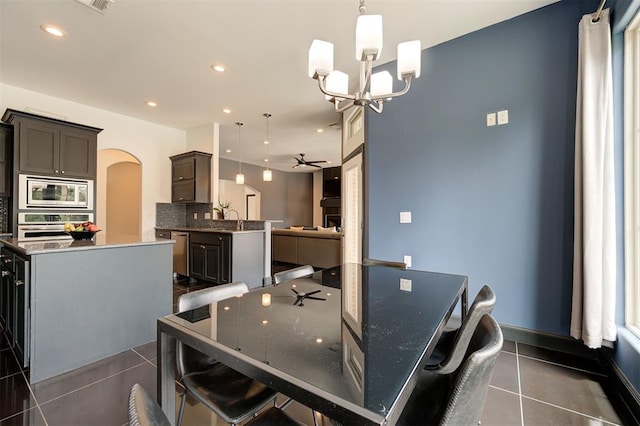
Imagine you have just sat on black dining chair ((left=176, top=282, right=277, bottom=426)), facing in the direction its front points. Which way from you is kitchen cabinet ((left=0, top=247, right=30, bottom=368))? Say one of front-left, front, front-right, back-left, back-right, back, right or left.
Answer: back

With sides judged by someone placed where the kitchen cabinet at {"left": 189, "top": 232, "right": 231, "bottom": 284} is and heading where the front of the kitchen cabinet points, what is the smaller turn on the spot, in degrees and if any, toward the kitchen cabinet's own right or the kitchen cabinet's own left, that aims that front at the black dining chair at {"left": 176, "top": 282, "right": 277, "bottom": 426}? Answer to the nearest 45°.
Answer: approximately 45° to the kitchen cabinet's own left

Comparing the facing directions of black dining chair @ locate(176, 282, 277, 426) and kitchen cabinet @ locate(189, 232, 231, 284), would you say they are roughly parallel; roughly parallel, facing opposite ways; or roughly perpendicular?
roughly perpendicular

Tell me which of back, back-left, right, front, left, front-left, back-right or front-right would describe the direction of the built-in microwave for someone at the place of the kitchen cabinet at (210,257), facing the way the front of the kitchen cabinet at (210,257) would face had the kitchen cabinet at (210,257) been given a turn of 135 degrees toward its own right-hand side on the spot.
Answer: left

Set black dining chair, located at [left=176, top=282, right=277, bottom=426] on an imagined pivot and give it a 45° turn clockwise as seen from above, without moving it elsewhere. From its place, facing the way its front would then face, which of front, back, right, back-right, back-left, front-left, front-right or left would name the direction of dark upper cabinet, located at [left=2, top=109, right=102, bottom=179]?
back-right

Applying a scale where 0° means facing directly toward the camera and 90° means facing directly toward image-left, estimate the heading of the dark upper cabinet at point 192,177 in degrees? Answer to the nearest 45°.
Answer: approximately 45°

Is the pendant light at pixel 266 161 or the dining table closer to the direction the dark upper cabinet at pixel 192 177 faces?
the dining table

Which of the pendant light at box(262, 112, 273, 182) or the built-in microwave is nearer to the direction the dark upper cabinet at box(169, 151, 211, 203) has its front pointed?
the built-in microwave

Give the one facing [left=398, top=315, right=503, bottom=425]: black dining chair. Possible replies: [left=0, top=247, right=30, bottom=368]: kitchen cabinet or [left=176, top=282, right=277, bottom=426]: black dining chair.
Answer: [left=176, top=282, right=277, bottom=426]: black dining chair

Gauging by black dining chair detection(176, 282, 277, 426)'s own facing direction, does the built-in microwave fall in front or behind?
behind

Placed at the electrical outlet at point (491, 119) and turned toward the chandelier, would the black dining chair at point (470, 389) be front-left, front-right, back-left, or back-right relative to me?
front-left
